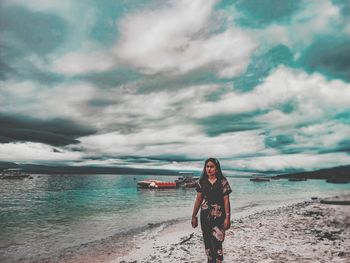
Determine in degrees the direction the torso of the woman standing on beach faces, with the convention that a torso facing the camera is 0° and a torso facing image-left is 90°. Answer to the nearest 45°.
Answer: approximately 0°
